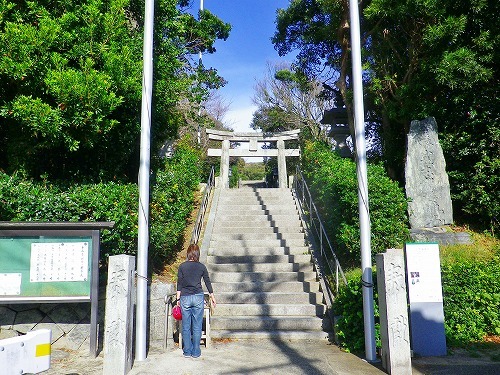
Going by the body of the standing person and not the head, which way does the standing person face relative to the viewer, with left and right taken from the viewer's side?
facing away from the viewer

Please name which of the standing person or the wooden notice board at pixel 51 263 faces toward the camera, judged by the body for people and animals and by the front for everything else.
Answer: the wooden notice board

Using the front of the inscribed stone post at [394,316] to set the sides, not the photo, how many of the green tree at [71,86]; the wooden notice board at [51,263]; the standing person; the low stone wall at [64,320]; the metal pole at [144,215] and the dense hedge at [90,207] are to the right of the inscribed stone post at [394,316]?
6

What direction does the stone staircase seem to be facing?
toward the camera

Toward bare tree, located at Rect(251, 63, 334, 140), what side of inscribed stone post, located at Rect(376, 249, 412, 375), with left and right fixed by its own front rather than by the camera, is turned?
back

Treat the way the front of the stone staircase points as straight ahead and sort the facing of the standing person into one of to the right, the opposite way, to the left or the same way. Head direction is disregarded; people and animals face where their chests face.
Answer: the opposite way

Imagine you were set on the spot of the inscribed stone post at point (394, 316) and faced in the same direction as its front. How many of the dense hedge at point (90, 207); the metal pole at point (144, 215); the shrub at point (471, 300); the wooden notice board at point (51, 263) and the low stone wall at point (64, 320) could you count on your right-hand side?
4

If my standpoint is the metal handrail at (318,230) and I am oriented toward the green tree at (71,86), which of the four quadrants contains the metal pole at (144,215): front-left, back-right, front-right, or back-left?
front-left

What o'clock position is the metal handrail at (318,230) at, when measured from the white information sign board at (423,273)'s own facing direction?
The metal handrail is roughly at 5 o'clock from the white information sign board.

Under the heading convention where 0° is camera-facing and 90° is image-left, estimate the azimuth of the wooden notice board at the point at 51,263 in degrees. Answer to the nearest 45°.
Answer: approximately 0°

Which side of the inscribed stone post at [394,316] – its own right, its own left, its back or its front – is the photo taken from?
front

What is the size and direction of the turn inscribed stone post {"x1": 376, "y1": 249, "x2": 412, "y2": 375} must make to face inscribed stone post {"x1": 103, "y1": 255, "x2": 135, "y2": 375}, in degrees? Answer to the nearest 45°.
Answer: approximately 90° to its right

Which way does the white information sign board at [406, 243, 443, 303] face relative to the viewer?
toward the camera

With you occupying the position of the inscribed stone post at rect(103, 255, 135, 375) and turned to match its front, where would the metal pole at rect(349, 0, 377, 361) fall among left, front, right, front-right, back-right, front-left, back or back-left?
left
